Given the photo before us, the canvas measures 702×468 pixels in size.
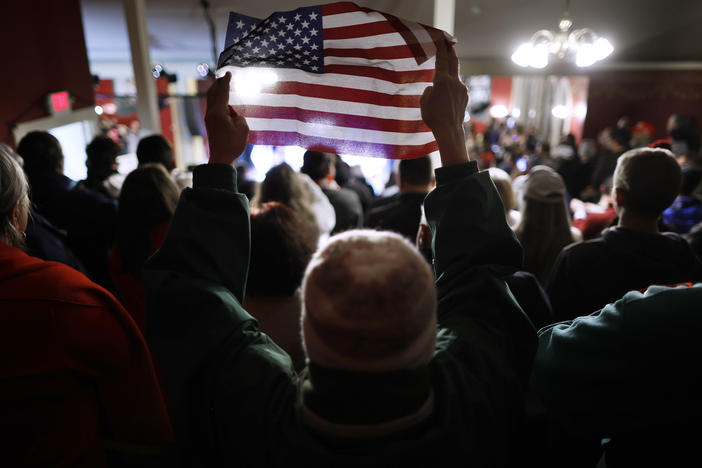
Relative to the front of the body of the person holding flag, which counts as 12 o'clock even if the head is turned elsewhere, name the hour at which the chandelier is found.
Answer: The chandelier is roughly at 1 o'clock from the person holding flag.

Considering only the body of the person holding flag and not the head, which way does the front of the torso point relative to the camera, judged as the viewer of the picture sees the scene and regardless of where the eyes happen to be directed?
away from the camera

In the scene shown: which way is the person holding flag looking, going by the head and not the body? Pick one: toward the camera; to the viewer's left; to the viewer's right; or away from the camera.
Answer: away from the camera
